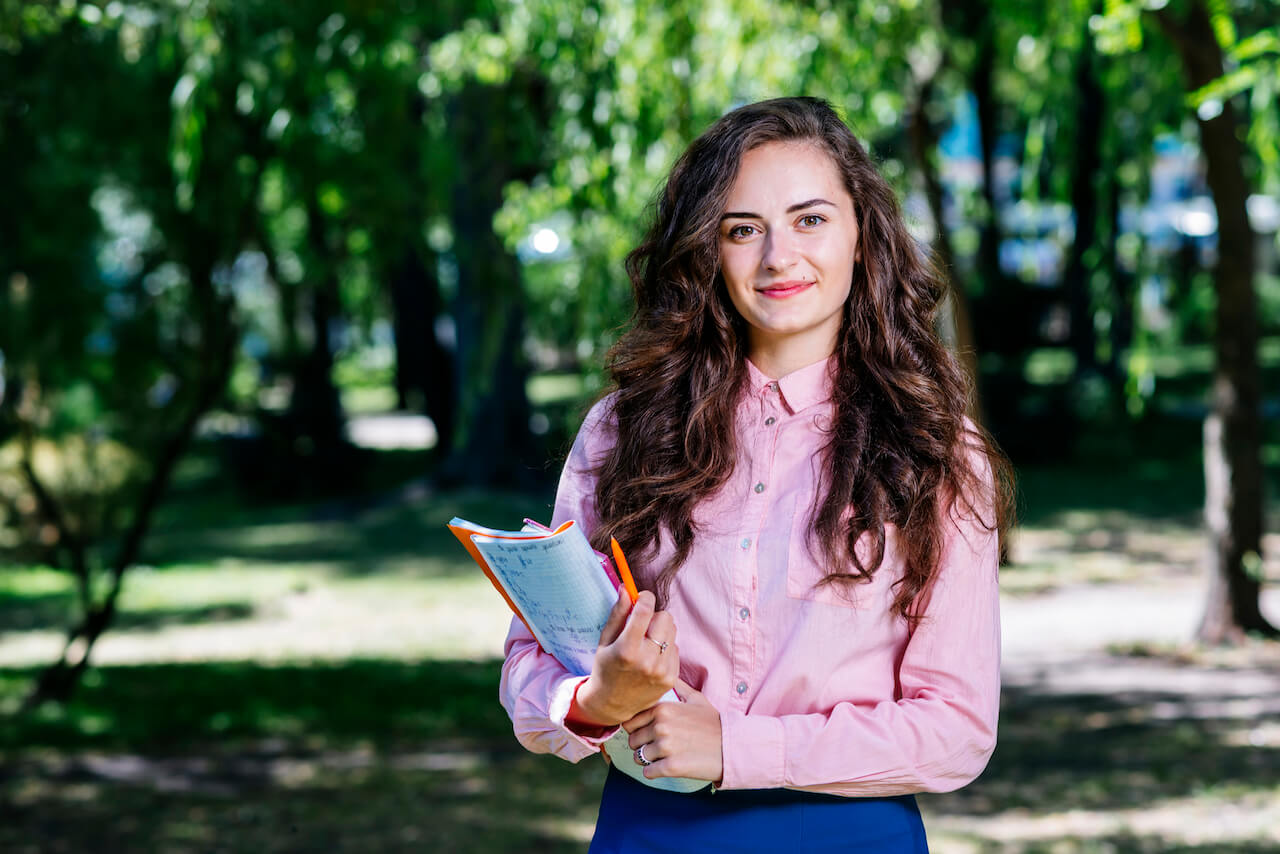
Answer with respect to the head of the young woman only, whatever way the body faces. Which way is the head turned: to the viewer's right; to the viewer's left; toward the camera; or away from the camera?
toward the camera

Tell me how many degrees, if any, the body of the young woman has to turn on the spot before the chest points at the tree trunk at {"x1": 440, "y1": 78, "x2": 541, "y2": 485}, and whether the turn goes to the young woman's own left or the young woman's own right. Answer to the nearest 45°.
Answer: approximately 180°

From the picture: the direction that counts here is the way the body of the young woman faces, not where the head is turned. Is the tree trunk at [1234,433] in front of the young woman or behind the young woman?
behind

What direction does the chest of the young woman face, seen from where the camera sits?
toward the camera

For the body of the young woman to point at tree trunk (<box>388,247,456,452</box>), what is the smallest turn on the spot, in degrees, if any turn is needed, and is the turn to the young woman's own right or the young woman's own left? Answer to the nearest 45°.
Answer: approximately 180°

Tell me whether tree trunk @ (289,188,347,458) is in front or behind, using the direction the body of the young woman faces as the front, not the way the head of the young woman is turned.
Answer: behind

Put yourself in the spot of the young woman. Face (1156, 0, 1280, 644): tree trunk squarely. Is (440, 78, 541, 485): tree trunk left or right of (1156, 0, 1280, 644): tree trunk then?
left
